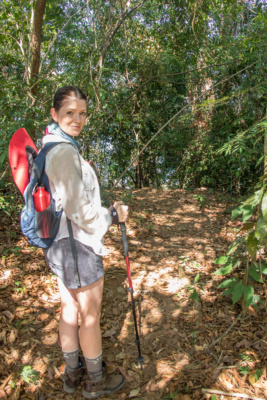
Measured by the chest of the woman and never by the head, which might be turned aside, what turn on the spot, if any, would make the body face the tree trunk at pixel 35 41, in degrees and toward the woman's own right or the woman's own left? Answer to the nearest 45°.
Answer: approximately 90° to the woman's own left

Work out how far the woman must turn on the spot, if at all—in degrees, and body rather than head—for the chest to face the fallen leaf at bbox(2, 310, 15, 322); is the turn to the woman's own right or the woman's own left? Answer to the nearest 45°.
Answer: approximately 135° to the woman's own left

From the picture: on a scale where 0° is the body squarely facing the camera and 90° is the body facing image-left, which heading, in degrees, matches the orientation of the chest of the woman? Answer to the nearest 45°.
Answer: approximately 270°

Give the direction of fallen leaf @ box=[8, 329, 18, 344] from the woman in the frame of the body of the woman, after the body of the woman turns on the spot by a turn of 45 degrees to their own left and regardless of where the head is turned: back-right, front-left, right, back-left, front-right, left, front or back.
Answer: left
